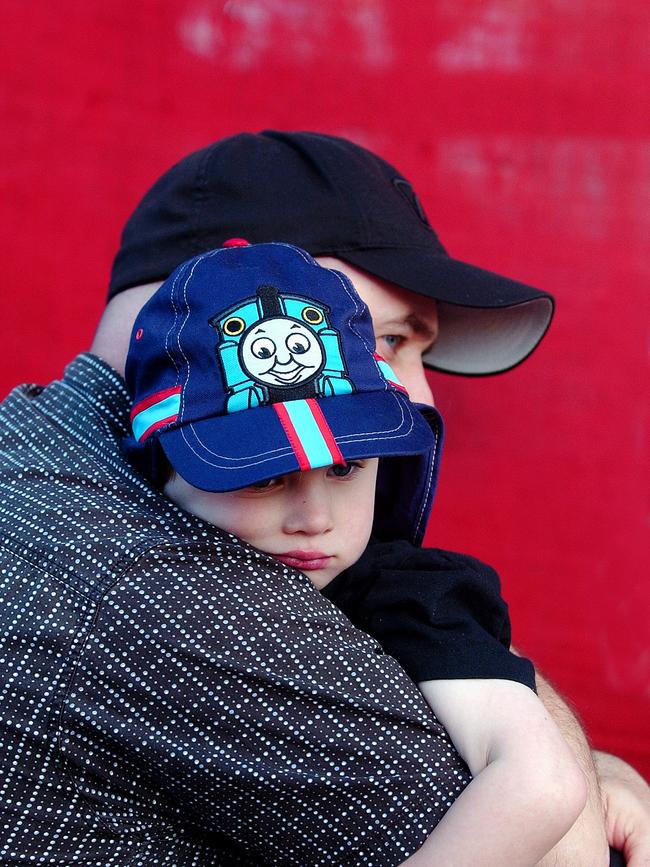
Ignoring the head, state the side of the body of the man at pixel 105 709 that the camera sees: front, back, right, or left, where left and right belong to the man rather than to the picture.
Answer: right
